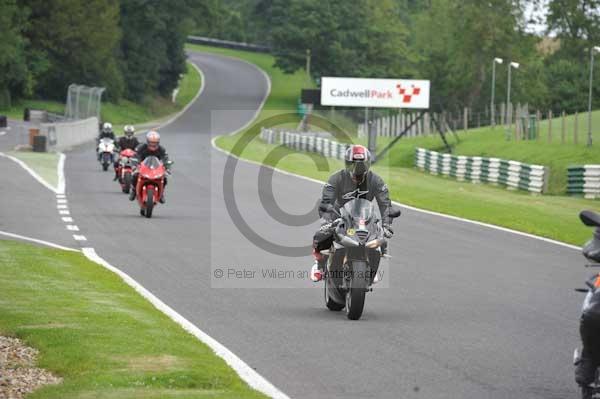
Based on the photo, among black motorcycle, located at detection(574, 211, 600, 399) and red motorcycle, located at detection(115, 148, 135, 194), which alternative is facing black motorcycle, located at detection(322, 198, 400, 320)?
the red motorcycle

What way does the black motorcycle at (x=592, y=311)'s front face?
toward the camera

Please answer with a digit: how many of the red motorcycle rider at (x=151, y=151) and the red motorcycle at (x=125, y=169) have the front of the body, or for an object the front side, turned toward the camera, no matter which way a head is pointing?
2

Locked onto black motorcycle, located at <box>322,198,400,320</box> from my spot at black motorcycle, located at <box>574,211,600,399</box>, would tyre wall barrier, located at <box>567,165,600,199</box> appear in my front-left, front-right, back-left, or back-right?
front-right

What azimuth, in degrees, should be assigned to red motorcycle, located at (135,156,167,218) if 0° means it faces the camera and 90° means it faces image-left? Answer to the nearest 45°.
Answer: approximately 0°

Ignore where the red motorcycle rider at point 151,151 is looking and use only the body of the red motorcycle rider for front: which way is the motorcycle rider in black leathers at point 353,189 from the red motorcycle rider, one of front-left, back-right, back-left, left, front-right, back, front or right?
front

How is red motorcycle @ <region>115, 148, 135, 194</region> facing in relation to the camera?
toward the camera

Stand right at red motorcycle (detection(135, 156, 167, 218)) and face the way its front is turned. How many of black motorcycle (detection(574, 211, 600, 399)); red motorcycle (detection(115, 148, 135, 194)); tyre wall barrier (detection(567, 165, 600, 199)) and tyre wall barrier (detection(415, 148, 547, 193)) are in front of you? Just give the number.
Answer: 1

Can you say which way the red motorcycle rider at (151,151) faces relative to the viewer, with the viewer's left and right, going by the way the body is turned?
facing the viewer

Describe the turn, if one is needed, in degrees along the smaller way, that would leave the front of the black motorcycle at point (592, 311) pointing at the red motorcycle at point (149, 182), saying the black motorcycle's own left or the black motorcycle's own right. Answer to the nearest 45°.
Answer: approximately 135° to the black motorcycle's own right

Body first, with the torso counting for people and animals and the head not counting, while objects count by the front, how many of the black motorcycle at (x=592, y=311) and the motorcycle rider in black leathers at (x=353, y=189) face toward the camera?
2

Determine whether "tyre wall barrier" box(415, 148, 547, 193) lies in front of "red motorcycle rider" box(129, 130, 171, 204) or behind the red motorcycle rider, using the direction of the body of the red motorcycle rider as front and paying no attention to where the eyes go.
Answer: behind

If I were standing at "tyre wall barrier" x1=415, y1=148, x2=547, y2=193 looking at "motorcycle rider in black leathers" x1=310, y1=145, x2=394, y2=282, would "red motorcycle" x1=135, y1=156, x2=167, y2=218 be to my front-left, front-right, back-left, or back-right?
front-right

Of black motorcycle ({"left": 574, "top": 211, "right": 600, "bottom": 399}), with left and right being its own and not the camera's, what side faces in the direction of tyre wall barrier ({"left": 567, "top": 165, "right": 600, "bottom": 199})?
back

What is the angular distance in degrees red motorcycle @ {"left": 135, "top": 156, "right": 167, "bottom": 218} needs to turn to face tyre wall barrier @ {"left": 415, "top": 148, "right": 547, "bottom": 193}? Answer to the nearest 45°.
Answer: approximately 135° to its left

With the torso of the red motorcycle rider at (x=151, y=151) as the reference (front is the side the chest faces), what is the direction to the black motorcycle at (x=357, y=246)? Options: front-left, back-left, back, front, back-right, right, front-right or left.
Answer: front

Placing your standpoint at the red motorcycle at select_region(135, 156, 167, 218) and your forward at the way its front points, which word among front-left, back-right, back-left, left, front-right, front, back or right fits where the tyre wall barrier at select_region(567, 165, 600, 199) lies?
back-left

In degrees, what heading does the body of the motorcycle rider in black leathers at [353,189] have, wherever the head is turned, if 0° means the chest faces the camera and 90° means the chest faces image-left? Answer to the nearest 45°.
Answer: approximately 0°
